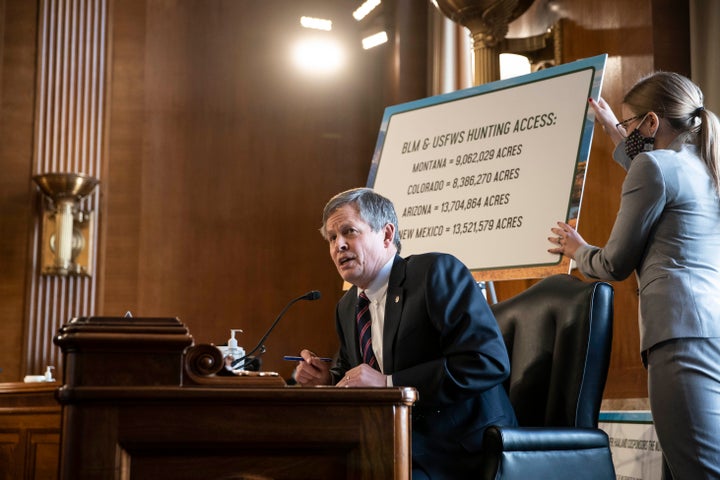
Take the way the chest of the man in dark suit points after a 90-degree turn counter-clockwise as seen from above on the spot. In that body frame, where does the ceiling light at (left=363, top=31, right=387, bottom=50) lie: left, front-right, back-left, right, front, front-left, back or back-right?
back-left

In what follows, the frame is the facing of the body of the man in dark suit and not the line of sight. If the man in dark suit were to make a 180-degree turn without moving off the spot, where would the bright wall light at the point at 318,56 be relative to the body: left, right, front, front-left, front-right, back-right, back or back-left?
front-left

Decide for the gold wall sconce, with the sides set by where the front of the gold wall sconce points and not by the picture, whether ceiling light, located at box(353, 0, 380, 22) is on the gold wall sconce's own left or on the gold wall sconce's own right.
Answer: on the gold wall sconce's own left

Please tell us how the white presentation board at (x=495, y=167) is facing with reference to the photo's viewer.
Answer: facing the viewer and to the left of the viewer

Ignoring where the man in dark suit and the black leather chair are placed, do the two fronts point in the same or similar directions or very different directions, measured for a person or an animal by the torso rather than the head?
same or similar directions

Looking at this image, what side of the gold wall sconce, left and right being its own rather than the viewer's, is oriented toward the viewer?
front

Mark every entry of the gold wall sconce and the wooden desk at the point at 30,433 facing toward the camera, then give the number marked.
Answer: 2

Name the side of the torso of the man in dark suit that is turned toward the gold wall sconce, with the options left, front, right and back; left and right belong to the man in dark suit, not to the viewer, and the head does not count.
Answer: right

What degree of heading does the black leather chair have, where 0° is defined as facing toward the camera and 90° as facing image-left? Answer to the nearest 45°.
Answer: approximately 45°

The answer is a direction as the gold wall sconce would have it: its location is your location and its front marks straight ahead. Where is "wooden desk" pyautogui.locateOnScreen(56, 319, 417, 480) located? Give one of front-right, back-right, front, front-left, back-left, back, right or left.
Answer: front

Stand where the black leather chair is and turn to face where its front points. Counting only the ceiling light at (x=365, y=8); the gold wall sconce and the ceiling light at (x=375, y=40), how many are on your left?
0

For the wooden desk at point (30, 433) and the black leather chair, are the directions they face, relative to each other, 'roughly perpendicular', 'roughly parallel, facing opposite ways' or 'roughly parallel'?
roughly perpendicular

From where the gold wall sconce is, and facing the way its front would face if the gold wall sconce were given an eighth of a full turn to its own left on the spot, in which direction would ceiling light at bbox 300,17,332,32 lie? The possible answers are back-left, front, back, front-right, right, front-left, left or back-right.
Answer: front-left
